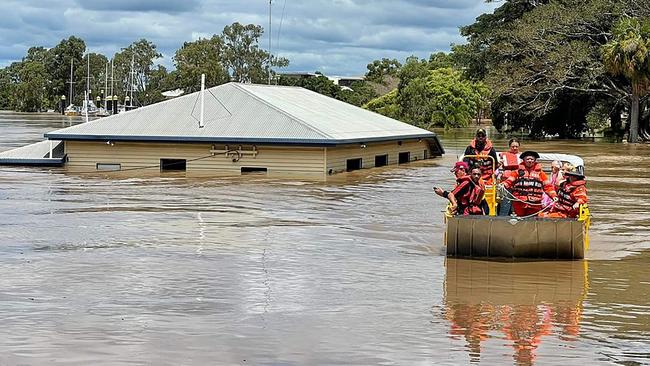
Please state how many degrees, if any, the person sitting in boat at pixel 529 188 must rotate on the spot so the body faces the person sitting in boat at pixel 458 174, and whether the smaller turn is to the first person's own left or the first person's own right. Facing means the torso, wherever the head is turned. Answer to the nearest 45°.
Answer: approximately 45° to the first person's own right

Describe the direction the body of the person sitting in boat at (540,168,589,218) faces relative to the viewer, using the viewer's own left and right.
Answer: facing the viewer and to the left of the viewer

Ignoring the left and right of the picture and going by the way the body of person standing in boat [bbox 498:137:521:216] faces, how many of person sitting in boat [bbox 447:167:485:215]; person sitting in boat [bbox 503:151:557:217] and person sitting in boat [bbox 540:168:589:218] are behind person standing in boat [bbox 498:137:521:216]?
0

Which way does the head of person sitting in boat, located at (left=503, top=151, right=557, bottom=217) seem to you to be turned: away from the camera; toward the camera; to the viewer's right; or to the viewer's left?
toward the camera

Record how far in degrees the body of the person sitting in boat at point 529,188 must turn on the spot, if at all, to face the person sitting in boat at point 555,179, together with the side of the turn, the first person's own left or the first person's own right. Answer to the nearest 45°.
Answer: approximately 135° to the first person's own left

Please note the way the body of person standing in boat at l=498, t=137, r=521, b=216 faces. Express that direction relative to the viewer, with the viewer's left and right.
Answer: facing the viewer

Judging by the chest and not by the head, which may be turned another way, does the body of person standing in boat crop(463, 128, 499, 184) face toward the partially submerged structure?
no

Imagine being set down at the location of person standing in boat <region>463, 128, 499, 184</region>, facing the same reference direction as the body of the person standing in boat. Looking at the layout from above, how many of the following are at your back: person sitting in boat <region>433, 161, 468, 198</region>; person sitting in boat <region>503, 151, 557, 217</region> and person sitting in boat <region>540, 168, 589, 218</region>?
0

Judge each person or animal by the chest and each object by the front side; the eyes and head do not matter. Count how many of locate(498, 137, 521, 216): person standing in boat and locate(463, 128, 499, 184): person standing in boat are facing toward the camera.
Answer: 2

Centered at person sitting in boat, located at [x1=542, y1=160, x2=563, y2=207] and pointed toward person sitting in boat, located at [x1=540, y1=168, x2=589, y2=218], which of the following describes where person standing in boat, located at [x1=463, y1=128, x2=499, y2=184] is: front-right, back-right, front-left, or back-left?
back-right

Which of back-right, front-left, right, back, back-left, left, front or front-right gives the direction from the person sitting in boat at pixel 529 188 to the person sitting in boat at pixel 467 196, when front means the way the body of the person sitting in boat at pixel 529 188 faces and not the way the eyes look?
front-right

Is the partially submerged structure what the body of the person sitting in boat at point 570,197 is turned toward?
no

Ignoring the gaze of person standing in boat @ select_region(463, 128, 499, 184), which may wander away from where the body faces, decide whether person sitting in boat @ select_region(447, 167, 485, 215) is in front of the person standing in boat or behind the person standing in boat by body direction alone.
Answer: in front

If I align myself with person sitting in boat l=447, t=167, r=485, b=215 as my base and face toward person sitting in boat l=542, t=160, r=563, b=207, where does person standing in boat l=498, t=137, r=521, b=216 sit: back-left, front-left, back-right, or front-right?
front-left

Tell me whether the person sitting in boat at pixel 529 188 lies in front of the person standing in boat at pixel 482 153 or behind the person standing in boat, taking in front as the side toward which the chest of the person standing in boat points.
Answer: in front

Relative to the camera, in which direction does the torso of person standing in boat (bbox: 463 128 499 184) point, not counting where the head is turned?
toward the camera

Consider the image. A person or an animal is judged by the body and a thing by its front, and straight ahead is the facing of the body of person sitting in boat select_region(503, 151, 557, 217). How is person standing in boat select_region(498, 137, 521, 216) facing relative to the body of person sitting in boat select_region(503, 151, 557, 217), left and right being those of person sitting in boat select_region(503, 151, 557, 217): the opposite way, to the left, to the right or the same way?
the same way

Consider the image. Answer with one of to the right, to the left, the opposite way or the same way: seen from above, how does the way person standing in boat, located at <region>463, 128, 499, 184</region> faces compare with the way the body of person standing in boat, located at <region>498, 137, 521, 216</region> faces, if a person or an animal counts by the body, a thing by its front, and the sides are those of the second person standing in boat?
the same way
